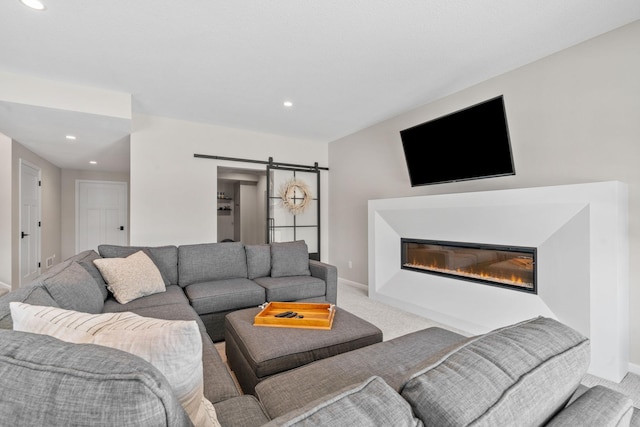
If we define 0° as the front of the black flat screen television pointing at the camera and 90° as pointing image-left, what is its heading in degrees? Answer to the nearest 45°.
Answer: approximately 45°

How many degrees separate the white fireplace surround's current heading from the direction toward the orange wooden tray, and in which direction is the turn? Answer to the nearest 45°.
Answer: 0° — it already faces it

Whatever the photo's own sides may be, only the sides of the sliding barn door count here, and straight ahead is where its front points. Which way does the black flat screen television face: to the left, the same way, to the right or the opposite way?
to the right

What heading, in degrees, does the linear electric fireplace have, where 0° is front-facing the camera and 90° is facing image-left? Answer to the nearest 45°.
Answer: approximately 45°

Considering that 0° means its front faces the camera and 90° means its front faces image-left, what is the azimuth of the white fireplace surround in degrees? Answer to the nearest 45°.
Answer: approximately 45°

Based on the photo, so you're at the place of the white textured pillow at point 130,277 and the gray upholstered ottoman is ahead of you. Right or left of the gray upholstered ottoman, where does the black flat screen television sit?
left
